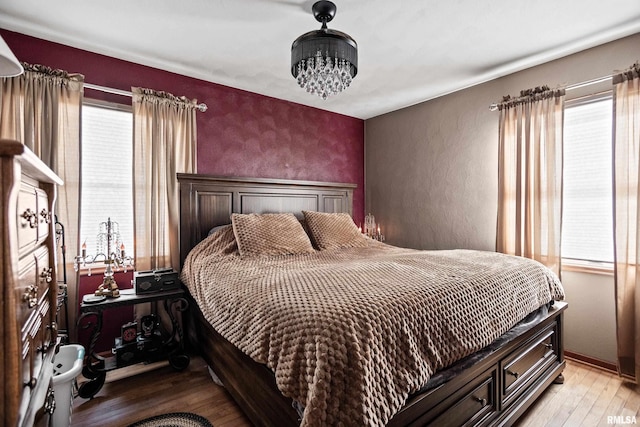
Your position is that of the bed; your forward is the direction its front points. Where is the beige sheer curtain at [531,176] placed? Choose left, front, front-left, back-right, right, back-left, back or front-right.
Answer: left

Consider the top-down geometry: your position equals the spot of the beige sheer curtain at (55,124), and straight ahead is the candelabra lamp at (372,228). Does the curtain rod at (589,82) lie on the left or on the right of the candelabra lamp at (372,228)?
right

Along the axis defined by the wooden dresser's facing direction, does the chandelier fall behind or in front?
in front

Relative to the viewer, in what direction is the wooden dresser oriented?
to the viewer's right

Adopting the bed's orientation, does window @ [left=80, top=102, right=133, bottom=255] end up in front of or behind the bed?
behind

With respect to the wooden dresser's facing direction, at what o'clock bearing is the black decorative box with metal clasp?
The black decorative box with metal clasp is roughly at 10 o'clock from the wooden dresser.

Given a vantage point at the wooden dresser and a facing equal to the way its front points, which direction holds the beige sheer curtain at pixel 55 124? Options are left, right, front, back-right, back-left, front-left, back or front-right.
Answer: left

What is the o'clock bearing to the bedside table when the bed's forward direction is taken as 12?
The bedside table is roughly at 5 o'clock from the bed.

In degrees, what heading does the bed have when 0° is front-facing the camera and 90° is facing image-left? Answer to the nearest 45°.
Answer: approximately 315°

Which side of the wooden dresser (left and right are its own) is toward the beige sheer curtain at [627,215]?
front

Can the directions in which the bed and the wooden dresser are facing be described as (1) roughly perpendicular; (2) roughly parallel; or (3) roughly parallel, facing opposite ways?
roughly perpendicular

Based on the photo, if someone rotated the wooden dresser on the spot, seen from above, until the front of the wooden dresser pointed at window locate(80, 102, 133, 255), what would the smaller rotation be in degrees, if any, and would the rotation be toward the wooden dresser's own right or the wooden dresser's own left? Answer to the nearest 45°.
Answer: approximately 90° to the wooden dresser's own left
